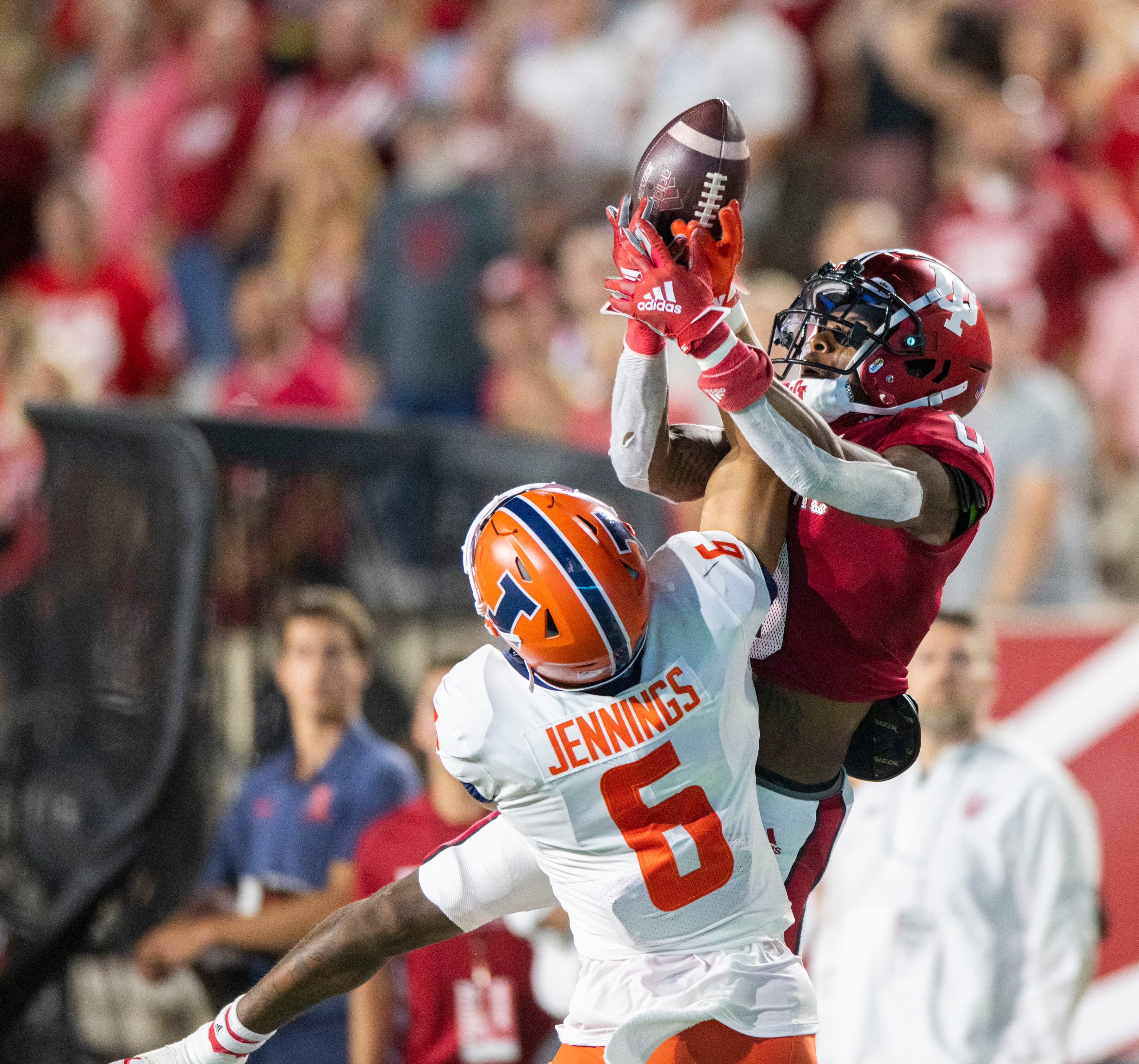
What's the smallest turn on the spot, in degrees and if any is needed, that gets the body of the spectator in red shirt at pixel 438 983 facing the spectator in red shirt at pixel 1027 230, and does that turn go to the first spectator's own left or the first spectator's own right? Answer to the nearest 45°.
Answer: approximately 135° to the first spectator's own left

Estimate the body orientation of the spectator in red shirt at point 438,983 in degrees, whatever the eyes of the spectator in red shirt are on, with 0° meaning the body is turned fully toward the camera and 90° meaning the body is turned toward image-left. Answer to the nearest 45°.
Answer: approximately 0°

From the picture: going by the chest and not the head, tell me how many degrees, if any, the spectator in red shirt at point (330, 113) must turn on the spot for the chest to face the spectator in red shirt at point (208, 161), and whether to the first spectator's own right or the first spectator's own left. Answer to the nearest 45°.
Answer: approximately 90° to the first spectator's own right

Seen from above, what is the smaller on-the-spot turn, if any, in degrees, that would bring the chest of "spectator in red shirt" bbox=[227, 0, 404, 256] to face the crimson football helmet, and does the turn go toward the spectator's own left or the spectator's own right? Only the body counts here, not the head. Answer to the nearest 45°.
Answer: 0° — they already face it

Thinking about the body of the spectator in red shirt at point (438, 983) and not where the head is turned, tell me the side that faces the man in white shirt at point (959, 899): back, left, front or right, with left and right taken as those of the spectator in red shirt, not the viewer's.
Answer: left

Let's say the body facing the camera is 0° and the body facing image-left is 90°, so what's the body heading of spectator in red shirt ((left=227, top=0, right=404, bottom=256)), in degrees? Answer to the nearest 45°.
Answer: approximately 0°

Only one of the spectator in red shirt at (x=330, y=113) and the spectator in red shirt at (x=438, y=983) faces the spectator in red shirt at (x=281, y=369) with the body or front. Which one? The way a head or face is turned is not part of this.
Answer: the spectator in red shirt at (x=330, y=113)

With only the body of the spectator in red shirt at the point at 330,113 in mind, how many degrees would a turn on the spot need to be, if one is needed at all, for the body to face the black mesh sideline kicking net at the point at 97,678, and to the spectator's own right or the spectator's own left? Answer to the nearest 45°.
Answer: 0° — they already face it

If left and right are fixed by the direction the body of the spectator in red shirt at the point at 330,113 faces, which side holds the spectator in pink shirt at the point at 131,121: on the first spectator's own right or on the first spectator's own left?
on the first spectator's own right

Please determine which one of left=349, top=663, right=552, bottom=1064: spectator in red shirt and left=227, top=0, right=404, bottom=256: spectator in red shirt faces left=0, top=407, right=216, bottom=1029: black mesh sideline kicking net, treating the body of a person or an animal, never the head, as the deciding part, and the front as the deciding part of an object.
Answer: left=227, top=0, right=404, bottom=256: spectator in red shirt
